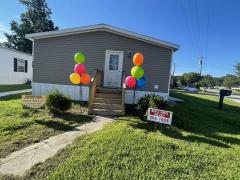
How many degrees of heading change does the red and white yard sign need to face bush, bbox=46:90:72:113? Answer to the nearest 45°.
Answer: approximately 90° to its right

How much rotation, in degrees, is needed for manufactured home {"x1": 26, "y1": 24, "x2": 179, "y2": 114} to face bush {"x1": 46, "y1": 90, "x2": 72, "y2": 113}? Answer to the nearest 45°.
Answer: approximately 45° to its right

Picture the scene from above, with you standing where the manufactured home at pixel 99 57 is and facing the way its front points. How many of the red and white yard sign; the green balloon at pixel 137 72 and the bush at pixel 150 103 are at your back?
0

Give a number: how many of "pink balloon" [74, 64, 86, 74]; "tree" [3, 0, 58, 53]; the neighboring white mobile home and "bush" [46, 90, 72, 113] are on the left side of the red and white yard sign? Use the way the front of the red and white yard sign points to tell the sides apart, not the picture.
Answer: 0

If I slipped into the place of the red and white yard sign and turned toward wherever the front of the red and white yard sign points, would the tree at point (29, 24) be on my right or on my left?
on my right

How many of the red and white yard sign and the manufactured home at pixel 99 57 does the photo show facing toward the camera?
2

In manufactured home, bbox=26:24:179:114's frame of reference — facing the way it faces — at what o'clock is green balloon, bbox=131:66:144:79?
The green balloon is roughly at 11 o'clock from the manufactured home.

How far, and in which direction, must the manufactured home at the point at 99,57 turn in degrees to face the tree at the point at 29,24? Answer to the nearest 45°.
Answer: approximately 135° to its right

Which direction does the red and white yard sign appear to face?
toward the camera

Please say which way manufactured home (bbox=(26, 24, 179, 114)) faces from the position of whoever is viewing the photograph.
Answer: facing the viewer

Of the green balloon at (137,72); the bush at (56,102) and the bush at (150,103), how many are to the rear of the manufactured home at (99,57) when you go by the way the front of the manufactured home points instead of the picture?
0

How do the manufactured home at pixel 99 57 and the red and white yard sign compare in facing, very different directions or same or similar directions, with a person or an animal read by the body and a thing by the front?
same or similar directions

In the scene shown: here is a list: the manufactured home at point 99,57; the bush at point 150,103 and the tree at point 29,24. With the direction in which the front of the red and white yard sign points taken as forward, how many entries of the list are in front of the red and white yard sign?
0
